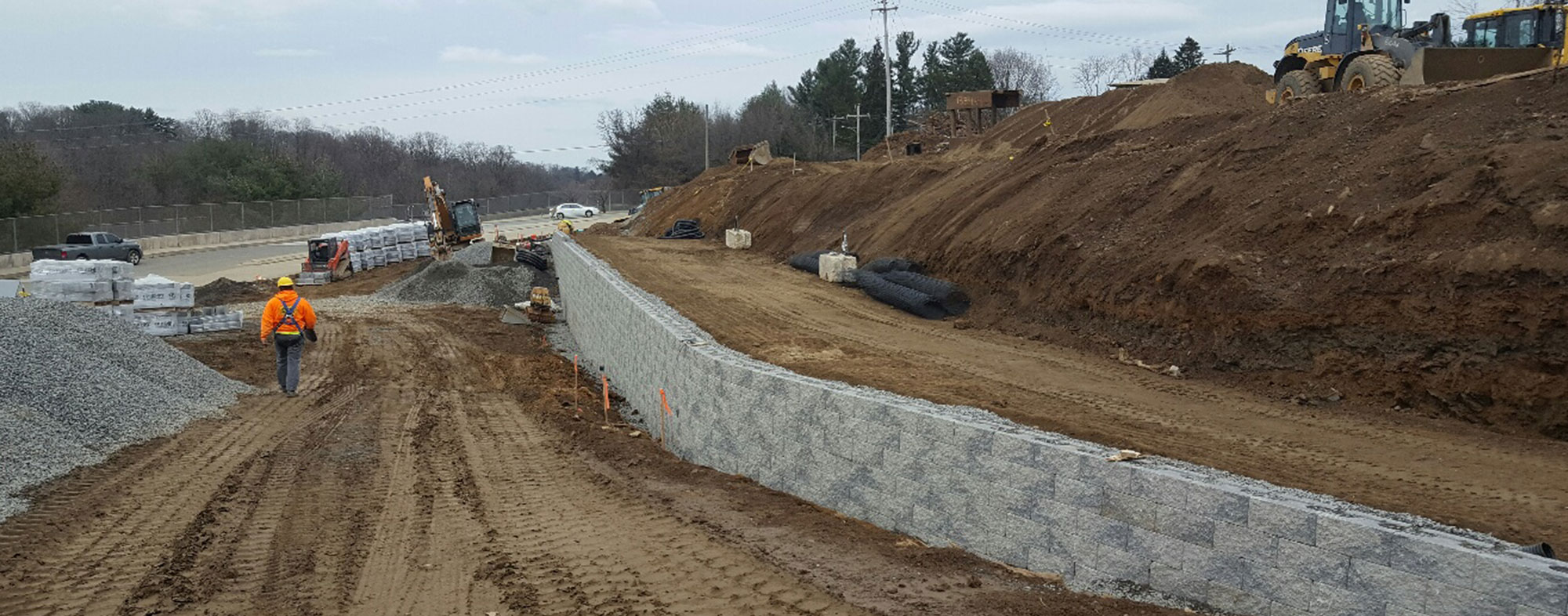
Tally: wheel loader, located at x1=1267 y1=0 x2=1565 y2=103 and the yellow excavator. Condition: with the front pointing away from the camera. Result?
0

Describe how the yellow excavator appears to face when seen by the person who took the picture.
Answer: facing the viewer and to the left of the viewer

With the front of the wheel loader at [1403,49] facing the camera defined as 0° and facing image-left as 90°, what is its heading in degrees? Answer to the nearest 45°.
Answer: approximately 315°

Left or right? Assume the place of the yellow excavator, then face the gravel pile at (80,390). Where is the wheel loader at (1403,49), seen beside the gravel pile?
left

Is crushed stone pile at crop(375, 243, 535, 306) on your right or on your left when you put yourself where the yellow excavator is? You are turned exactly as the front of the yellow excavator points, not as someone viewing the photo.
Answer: on your left

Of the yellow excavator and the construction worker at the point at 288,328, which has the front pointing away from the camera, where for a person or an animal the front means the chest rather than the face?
the construction worker

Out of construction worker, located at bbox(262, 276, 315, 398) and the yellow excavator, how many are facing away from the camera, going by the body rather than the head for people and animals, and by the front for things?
1

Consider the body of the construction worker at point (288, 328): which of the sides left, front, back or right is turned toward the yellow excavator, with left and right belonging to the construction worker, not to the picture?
front

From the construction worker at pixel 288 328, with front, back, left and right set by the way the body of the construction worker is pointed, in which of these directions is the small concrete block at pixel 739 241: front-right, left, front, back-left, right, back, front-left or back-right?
front-right

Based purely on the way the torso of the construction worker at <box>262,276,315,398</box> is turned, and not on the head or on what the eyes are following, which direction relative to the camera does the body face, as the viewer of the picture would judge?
away from the camera

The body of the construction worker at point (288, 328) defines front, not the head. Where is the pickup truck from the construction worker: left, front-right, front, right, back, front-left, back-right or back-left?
front

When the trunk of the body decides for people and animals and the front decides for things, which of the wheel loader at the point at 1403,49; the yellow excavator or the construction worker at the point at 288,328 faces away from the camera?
the construction worker

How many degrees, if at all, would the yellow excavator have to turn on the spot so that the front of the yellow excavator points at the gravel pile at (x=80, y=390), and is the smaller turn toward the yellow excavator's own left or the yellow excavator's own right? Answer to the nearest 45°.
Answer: approximately 45° to the yellow excavator's own left

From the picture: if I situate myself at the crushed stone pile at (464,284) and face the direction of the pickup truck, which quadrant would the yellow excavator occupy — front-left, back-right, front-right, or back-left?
front-right

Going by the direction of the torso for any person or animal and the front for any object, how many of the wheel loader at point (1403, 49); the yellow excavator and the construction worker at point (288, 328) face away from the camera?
1

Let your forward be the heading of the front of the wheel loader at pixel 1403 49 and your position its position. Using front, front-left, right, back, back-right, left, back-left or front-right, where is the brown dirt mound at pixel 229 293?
back-right

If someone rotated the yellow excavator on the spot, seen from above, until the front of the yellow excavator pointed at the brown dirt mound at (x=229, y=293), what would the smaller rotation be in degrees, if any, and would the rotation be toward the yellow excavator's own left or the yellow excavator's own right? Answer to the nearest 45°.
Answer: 0° — it already faces it
